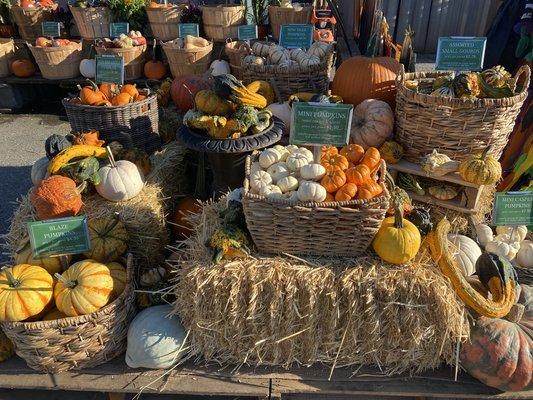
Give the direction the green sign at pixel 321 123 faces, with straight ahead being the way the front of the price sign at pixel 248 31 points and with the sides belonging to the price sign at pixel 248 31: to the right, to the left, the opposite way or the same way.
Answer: the same way

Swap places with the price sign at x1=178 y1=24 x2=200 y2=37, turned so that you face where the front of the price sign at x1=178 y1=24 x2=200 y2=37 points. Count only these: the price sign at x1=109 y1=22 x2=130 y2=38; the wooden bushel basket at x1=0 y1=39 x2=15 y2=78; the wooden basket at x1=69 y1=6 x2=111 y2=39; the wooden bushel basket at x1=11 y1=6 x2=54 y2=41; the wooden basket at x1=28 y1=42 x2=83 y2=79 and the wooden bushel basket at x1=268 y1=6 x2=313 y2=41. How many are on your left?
1

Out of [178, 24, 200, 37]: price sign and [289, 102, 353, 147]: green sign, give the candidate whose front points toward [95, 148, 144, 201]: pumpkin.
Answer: the price sign

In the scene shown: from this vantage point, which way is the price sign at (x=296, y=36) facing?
toward the camera

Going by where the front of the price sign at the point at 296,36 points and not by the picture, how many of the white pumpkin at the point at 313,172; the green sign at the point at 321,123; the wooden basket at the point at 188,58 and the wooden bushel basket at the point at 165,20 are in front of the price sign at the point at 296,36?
2

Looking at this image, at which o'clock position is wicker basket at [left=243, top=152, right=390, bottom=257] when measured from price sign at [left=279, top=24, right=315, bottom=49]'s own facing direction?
The wicker basket is roughly at 12 o'clock from the price sign.

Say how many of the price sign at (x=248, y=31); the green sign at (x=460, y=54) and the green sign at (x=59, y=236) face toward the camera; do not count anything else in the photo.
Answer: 3

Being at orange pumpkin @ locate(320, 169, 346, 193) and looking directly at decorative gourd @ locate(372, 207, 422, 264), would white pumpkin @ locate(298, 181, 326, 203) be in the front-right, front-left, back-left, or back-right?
back-right

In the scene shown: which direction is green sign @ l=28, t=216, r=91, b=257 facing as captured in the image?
toward the camera

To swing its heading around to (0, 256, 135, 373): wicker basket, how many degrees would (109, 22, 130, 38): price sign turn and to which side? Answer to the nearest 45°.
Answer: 0° — it already faces it

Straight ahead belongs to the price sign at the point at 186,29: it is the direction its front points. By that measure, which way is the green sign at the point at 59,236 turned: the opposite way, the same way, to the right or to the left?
the same way

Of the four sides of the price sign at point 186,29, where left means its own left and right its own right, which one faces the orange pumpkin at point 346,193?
front

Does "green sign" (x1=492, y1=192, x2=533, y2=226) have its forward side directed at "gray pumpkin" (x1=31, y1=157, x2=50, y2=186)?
no

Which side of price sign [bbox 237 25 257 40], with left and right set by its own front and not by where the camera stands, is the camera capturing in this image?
front

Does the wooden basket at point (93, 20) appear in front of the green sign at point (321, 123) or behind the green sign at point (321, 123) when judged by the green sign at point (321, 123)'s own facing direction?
behind

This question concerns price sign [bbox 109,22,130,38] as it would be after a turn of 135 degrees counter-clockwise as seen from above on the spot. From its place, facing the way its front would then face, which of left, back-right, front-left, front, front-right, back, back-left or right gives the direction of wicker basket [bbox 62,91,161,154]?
back-right
